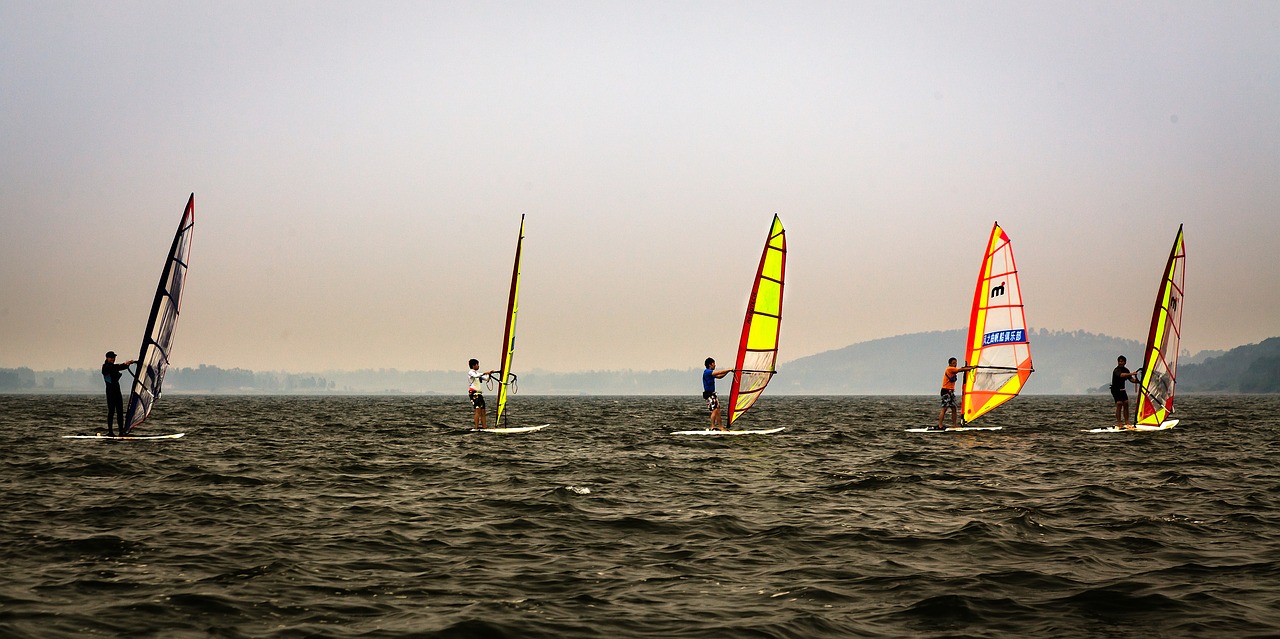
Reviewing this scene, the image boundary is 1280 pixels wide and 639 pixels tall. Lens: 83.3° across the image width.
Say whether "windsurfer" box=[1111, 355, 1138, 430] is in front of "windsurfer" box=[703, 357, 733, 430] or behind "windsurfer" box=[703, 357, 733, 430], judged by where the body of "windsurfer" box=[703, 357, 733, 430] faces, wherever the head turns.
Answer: in front

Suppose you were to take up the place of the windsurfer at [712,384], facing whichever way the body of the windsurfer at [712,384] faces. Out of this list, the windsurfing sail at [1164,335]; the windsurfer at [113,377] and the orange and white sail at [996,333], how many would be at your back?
1

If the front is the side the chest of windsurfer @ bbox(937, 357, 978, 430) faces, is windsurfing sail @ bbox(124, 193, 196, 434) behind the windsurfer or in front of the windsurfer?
behind

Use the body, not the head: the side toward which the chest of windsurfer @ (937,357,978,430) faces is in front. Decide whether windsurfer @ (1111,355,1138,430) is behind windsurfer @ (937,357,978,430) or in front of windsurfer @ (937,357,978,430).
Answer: in front

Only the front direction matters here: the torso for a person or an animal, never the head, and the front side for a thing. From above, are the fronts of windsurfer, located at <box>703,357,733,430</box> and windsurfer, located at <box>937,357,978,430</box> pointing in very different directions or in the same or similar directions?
same or similar directions

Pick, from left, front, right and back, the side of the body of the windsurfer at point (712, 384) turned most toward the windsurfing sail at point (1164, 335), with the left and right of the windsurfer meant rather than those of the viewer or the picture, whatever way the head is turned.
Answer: front

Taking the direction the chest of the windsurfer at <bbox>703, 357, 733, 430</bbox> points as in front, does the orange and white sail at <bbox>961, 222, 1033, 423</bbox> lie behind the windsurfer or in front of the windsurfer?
in front

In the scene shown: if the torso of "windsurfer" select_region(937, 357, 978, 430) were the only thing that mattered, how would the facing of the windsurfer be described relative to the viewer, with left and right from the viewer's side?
facing to the right of the viewer

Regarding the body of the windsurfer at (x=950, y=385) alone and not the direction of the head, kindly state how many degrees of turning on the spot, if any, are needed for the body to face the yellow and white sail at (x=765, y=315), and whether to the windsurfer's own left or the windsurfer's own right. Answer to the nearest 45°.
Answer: approximately 135° to the windsurfer's own right

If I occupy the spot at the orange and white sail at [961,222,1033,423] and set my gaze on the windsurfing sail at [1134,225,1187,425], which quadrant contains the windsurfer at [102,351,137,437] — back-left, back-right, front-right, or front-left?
back-right

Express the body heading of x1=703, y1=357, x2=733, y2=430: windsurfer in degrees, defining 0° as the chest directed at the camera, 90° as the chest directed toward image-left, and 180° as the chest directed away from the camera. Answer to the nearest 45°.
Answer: approximately 270°

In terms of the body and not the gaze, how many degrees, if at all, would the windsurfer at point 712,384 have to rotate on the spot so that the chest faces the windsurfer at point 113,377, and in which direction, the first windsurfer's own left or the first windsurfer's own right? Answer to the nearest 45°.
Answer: approximately 180°
